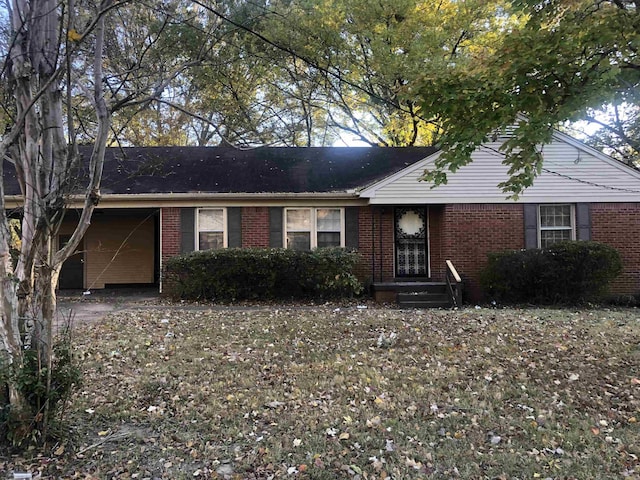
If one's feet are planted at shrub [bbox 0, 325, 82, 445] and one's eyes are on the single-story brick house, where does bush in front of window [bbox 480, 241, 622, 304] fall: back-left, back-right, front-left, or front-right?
front-right

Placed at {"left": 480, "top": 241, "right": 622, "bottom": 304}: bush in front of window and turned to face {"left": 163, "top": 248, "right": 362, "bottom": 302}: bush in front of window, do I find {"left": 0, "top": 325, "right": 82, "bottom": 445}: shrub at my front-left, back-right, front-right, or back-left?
front-left

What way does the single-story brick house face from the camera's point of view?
toward the camera

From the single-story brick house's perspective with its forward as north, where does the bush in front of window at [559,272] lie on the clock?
The bush in front of window is roughly at 10 o'clock from the single-story brick house.

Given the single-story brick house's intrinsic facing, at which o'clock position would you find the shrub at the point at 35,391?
The shrub is roughly at 1 o'clock from the single-story brick house.

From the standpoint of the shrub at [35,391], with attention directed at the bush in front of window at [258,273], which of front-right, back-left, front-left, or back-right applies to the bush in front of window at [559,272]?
front-right
